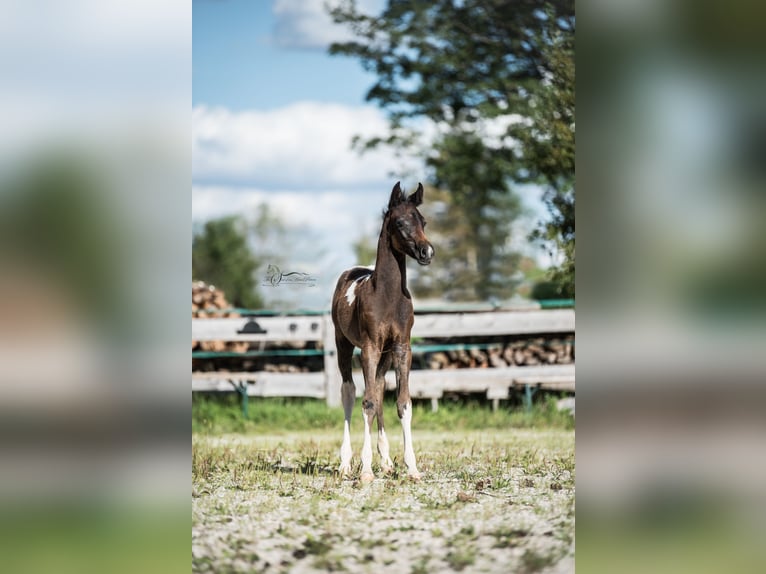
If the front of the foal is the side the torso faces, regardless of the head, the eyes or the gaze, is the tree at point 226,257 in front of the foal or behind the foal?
behind

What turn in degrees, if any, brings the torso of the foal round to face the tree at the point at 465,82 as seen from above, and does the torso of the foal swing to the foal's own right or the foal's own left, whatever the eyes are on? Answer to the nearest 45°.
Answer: approximately 135° to the foal's own left

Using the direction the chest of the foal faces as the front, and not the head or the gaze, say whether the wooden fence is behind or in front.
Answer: behind

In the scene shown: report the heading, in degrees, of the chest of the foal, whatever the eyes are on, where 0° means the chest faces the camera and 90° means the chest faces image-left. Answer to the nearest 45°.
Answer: approximately 315°
